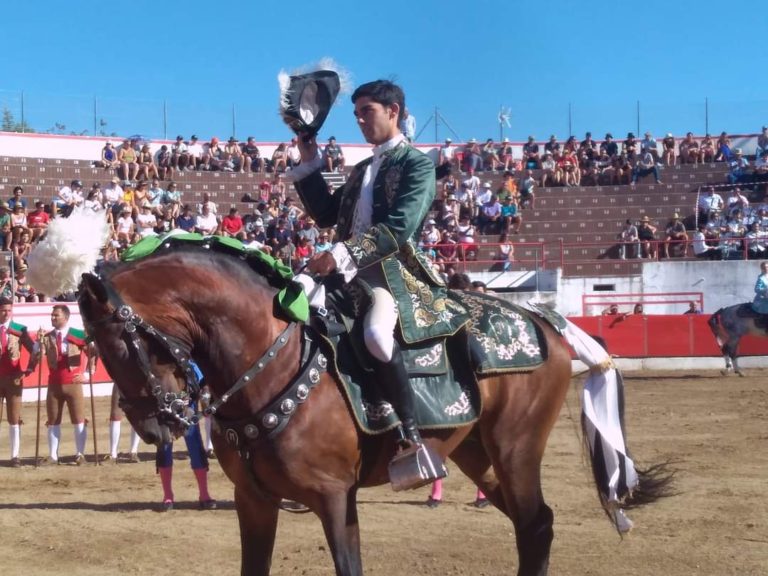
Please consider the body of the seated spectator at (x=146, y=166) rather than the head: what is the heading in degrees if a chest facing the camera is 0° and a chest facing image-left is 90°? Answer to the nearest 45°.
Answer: approximately 0°

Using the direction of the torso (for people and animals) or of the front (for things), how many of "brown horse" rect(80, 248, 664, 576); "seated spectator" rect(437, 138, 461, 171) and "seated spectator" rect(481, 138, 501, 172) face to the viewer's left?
1

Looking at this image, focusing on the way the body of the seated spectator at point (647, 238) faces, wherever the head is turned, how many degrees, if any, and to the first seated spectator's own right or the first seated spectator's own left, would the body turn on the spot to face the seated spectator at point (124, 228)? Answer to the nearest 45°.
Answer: approximately 45° to the first seated spectator's own right

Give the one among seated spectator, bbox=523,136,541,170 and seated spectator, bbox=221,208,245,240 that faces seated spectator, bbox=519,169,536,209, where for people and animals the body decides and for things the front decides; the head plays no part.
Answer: seated spectator, bbox=523,136,541,170

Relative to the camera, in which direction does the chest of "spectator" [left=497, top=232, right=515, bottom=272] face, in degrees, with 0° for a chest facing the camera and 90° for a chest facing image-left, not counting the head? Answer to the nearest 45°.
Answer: approximately 45°

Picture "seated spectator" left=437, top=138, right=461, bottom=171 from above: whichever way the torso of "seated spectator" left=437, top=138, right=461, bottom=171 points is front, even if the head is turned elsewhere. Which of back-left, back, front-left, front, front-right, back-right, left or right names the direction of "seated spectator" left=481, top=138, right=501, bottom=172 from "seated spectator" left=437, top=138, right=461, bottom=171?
left

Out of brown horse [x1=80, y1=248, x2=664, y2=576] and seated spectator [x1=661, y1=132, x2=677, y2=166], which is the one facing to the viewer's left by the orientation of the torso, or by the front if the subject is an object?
the brown horse

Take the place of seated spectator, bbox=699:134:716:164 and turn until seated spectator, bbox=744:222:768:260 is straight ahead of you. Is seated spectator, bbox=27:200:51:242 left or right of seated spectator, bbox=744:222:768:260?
right

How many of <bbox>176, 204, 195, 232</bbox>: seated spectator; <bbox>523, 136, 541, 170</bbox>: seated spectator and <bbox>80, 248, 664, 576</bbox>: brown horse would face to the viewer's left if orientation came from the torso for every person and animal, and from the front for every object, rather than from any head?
1

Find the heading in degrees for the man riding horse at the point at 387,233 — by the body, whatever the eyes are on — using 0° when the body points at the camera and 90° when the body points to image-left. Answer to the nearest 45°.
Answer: approximately 45°

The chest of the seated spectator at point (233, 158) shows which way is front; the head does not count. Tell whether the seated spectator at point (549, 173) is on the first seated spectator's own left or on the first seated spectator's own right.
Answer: on the first seated spectator's own left

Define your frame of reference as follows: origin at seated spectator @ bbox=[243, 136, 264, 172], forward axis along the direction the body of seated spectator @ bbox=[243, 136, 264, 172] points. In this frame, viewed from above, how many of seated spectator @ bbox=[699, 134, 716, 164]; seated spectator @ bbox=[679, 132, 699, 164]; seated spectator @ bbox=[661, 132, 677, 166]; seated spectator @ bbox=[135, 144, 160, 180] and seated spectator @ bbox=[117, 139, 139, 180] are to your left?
3

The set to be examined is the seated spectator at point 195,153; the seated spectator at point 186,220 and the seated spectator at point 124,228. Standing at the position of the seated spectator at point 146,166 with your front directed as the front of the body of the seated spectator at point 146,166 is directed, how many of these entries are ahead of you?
2

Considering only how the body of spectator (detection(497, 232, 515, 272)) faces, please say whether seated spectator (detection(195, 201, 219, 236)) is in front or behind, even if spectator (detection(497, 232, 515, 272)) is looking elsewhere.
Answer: in front

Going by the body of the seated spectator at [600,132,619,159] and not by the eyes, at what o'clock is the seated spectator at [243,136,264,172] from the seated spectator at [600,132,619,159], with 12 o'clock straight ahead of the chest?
the seated spectator at [243,136,264,172] is roughly at 2 o'clock from the seated spectator at [600,132,619,159].
